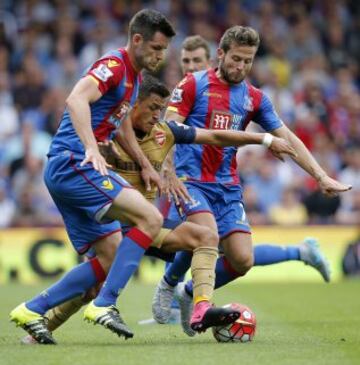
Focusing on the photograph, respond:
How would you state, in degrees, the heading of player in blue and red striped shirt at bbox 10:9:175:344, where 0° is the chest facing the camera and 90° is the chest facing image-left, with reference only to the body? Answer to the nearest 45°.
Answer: approximately 315°

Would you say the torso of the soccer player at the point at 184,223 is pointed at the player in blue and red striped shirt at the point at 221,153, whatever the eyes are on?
no

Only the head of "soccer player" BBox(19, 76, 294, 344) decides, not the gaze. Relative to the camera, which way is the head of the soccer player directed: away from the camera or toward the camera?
toward the camera

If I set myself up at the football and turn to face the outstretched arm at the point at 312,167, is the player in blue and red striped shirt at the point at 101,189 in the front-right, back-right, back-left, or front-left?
back-left

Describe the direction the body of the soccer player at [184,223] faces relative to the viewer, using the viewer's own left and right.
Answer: facing the viewer and to the right of the viewer

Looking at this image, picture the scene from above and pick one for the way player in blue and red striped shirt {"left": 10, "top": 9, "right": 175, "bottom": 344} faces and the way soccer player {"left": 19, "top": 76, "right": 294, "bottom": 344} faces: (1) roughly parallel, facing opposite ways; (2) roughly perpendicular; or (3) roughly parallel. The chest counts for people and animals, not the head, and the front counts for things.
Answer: roughly parallel

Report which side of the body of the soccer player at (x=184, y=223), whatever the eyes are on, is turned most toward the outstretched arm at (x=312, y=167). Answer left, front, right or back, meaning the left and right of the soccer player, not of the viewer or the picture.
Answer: left

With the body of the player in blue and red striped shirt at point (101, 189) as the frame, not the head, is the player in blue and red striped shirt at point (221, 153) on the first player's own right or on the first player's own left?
on the first player's own left
